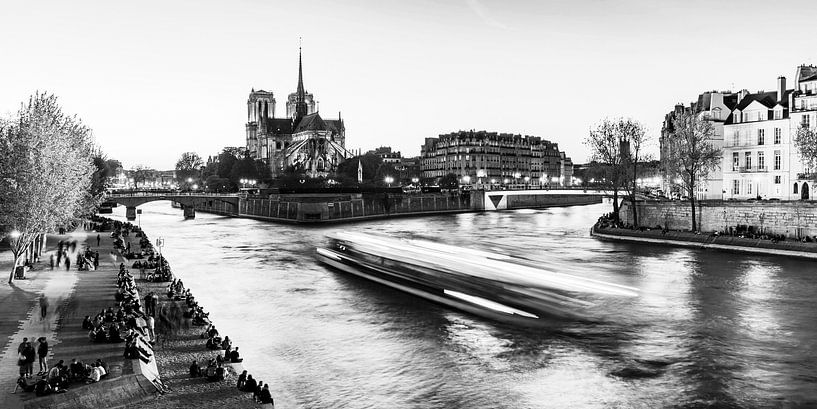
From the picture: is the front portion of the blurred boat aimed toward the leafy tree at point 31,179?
no

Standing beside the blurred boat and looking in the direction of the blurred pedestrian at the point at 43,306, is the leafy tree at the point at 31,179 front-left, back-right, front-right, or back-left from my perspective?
front-right

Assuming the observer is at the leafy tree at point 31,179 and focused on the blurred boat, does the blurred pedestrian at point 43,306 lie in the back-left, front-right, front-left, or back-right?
front-right
